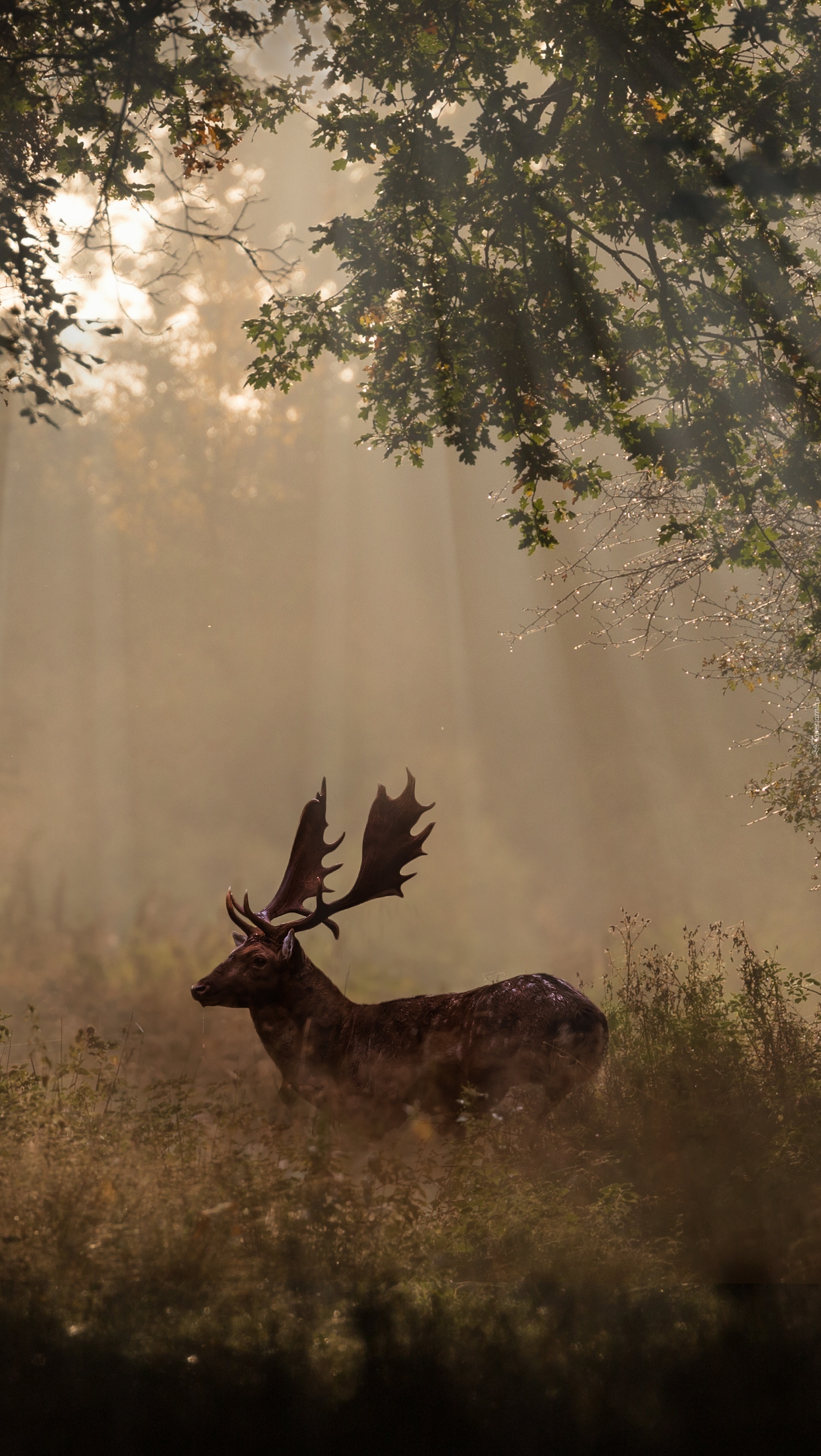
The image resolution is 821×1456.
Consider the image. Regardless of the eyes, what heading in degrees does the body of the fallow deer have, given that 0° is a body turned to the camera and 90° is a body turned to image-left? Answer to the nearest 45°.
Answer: approximately 90°
